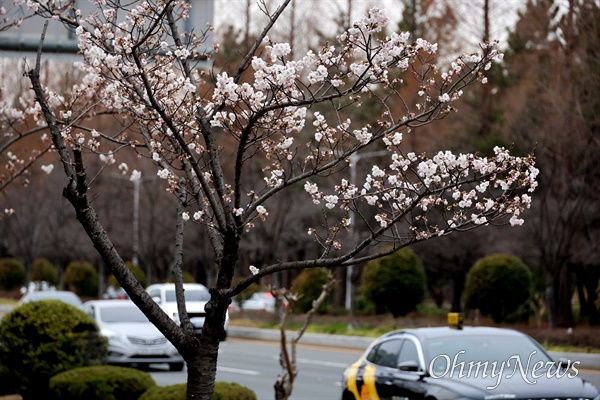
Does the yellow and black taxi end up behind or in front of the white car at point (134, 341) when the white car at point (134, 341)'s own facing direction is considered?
in front

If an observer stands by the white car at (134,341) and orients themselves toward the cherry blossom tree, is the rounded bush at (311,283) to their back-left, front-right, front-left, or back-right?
back-left

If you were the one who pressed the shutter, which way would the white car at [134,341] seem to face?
facing the viewer and to the right of the viewer

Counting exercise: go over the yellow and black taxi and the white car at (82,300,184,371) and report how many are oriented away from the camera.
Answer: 0

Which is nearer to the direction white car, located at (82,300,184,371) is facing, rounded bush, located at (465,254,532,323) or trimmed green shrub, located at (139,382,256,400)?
the trimmed green shrub
